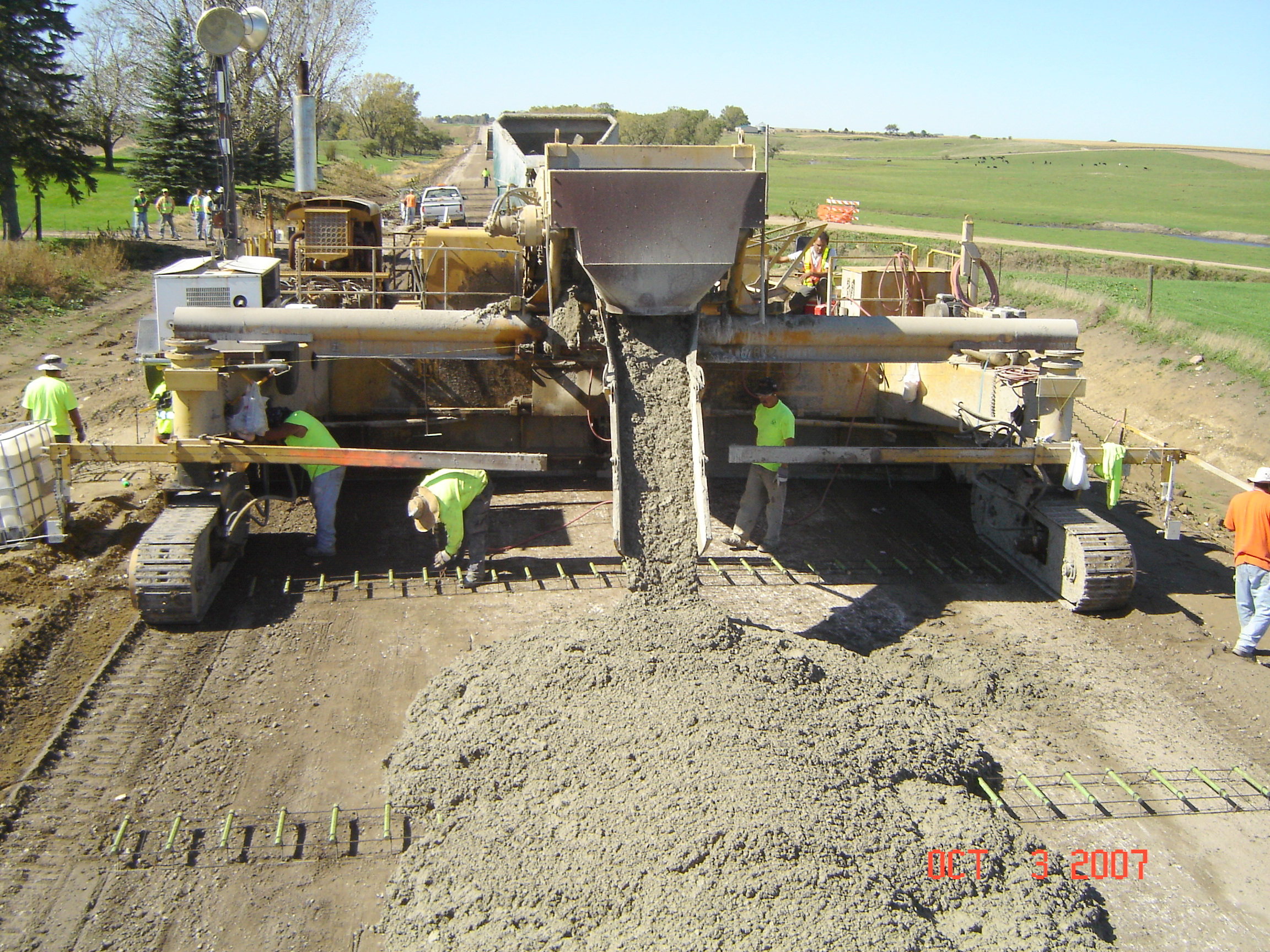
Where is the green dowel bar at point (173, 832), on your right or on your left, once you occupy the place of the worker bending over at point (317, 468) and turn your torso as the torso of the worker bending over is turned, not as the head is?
on your left

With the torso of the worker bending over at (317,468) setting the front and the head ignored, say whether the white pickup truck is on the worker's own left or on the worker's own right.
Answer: on the worker's own right

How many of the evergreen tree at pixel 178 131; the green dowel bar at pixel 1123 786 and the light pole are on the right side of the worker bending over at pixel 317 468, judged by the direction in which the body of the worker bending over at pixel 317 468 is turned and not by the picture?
2

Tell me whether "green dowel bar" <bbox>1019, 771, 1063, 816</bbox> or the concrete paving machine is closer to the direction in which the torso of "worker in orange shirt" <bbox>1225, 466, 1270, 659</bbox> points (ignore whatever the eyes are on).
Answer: the concrete paving machine

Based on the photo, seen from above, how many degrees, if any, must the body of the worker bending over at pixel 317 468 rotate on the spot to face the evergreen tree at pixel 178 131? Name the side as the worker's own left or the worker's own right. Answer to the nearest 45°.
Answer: approximately 90° to the worker's own right

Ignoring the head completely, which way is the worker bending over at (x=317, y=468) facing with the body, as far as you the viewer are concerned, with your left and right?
facing to the left of the viewer

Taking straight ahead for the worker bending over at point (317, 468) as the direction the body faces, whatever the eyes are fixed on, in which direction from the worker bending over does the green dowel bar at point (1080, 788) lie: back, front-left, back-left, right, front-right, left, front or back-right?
back-left

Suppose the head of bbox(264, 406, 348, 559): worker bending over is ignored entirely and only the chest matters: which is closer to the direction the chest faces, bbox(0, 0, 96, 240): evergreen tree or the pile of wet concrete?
the evergreen tree

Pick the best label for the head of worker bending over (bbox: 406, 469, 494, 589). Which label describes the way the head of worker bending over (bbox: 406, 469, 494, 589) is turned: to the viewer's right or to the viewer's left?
to the viewer's left

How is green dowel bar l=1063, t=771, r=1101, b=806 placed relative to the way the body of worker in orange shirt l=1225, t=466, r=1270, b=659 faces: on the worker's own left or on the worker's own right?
on the worker's own left

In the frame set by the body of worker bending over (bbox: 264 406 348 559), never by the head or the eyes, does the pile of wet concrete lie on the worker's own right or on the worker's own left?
on the worker's own left

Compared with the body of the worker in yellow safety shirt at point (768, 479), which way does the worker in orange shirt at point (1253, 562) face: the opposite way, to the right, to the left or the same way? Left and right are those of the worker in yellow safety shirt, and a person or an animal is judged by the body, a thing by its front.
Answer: to the right

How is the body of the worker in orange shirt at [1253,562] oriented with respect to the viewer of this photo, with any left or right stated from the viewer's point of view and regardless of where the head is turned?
facing away from the viewer and to the left of the viewer
